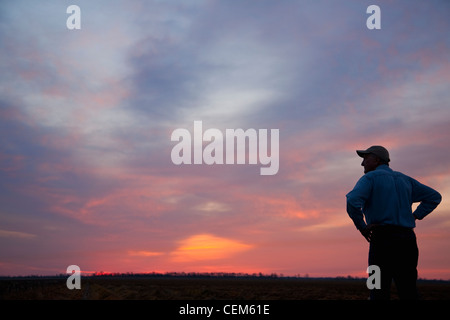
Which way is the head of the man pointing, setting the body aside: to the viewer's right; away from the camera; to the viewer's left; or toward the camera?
to the viewer's left

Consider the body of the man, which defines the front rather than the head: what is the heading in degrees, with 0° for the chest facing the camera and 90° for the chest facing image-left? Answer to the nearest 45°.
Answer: approximately 135°
